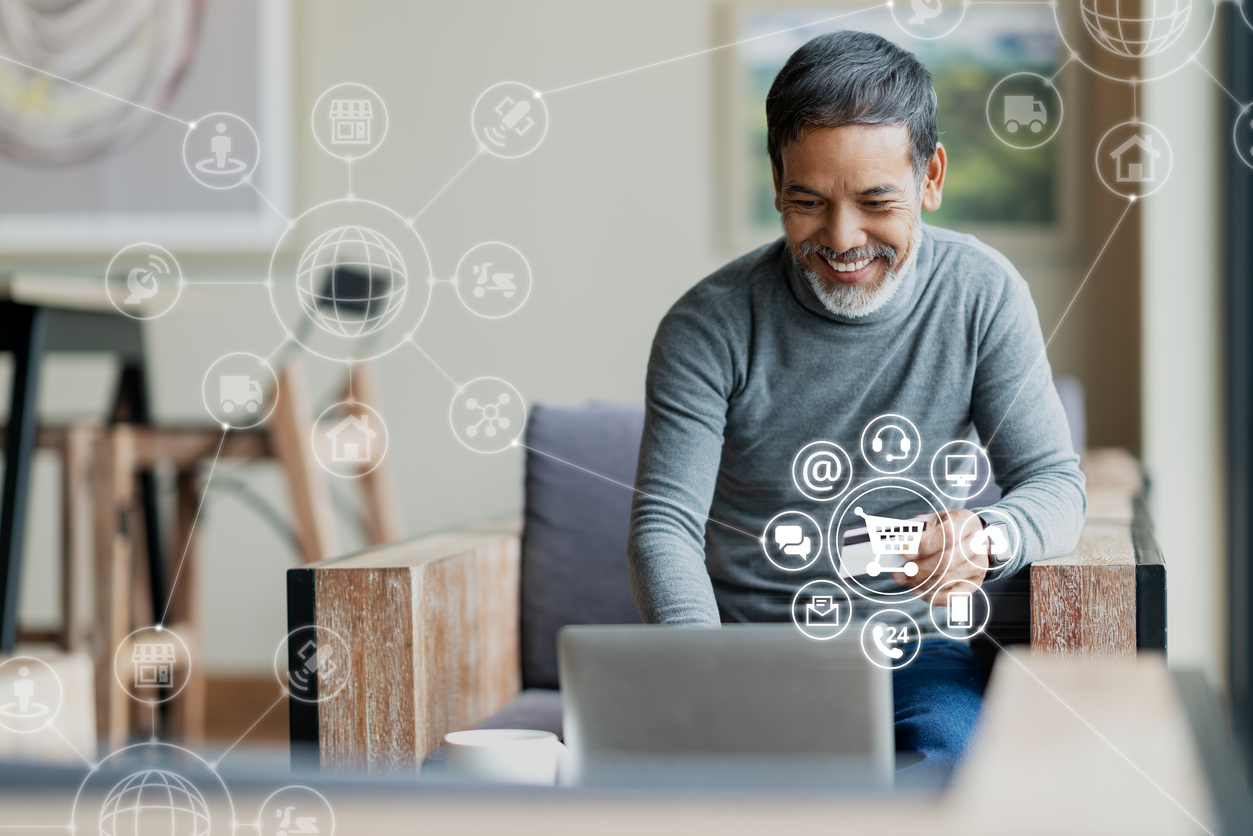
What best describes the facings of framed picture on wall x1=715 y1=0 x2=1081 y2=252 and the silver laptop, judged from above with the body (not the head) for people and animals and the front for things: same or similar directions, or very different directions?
very different directions

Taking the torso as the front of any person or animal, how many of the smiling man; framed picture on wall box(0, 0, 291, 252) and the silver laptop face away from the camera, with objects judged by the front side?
1

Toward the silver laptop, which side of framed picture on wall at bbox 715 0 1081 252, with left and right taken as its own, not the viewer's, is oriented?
front

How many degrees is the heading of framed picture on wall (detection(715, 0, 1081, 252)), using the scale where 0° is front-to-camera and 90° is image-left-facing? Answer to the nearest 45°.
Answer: approximately 0°

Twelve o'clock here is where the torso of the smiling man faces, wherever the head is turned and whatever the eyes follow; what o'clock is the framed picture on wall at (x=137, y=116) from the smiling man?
The framed picture on wall is roughly at 4 o'clock from the smiling man.

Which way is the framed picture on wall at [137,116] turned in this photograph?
toward the camera

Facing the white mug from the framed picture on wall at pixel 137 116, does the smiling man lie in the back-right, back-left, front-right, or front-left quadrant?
front-left

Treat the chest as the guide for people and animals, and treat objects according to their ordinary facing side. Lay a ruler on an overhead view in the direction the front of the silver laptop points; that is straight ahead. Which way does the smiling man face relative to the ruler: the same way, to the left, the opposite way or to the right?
the opposite way

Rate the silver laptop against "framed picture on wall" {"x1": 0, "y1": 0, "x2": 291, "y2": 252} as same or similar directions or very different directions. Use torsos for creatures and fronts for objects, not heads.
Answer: very different directions

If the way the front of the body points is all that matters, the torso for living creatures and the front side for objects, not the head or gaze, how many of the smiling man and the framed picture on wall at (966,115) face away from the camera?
0

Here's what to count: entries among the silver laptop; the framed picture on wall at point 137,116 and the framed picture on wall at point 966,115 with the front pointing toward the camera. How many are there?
2

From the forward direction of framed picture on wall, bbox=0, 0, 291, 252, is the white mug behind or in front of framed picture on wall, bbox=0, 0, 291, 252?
in front

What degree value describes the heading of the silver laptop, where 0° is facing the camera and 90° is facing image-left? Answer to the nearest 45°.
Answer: approximately 180°

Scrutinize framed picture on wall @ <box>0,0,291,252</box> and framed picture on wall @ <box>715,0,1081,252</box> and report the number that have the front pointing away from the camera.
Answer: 0
